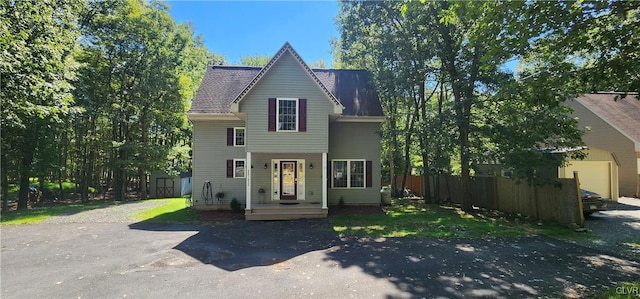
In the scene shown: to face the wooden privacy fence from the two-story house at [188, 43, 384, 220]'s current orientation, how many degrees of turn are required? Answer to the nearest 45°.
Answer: approximately 45° to its left

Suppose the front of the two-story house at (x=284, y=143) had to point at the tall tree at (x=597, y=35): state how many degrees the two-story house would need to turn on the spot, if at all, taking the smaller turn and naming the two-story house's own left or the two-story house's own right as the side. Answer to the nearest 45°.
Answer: approximately 45° to the two-story house's own left

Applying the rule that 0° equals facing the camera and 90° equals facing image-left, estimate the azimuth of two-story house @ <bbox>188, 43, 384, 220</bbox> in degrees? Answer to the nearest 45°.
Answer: approximately 0°

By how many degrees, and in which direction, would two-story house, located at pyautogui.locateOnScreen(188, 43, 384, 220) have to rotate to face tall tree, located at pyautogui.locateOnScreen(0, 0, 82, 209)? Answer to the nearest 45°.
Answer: approximately 45° to its right

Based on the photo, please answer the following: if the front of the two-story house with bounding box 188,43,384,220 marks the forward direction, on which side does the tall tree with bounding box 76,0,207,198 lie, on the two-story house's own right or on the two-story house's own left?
on the two-story house's own right

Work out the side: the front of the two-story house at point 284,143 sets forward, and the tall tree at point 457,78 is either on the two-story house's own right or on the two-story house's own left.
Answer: on the two-story house's own left
